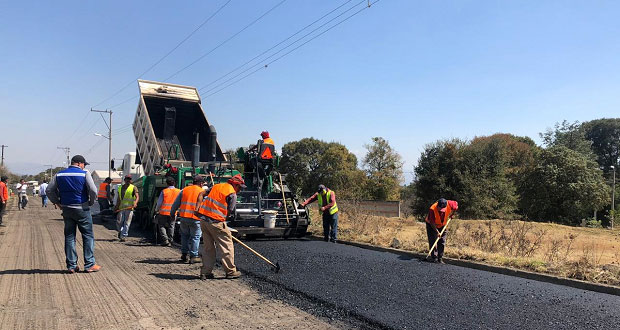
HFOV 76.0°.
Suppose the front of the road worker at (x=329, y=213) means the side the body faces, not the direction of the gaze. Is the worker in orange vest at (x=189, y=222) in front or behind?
in front

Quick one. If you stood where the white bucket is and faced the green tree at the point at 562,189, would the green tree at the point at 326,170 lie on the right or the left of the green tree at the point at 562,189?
left

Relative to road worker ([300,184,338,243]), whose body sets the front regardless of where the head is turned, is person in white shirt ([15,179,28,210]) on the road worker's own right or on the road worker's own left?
on the road worker's own right

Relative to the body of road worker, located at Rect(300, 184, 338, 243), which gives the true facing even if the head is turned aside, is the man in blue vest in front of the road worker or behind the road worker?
in front

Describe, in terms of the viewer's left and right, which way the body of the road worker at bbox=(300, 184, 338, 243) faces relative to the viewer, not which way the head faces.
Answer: facing the viewer and to the left of the viewer

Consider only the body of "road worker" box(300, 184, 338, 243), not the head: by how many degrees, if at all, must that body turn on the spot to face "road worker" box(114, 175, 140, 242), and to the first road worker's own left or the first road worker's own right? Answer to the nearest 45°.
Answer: approximately 45° to the first road worker's own right

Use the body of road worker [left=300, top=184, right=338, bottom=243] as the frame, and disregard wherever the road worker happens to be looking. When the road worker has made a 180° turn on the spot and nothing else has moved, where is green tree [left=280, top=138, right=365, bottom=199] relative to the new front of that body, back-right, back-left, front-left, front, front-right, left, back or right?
front-left

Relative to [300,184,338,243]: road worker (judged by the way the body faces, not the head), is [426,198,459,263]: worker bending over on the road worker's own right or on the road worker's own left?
on the road worker's own left

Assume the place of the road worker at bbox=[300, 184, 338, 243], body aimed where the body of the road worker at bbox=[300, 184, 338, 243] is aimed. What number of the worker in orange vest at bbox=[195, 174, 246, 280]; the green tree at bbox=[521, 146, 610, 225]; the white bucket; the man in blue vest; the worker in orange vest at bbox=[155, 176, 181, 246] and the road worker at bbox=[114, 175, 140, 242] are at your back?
1

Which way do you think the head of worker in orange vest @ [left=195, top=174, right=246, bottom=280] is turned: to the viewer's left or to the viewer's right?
to the viewer's right

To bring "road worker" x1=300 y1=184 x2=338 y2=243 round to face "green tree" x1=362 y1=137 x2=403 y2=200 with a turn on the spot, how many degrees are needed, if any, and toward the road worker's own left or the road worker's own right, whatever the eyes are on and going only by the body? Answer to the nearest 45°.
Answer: approximately 135° to the road worker's own right

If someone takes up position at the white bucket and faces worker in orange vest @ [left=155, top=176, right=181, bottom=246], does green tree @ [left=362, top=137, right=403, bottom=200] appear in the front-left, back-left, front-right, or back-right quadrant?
back-right

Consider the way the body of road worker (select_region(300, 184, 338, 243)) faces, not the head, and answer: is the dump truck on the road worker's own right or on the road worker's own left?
on the road worker's own right

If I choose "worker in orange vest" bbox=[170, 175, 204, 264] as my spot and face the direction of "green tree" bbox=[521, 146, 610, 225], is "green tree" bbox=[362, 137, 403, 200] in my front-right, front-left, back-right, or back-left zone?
front-left
